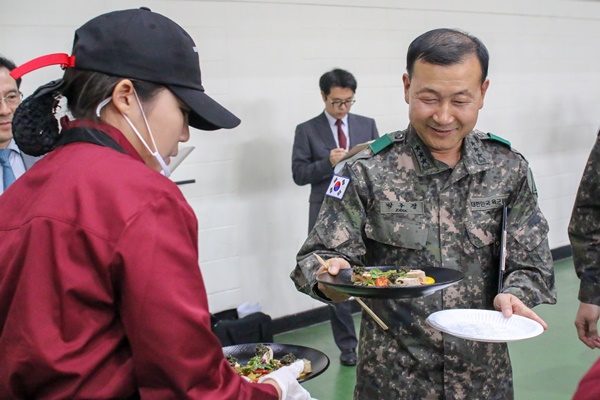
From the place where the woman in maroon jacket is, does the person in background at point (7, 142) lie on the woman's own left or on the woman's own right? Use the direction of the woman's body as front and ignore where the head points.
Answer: on the woman's own left

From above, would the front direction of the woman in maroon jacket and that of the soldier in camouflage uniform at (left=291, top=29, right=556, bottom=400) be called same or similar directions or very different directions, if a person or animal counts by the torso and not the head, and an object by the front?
very different directions

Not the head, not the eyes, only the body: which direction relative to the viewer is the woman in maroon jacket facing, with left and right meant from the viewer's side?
facing away from the viewer and to the right of the viewer

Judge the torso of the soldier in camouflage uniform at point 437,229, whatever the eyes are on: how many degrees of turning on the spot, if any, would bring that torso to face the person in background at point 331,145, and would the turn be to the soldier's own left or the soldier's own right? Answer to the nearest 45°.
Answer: approximately 180°

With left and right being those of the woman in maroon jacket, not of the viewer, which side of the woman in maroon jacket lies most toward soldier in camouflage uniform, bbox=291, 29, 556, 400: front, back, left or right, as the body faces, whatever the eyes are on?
front

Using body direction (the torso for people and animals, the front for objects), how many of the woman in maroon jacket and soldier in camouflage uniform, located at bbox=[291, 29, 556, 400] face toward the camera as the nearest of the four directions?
1

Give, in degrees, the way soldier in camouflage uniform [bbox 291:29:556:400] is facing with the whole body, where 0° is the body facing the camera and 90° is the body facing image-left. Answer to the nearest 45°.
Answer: approximately 0°

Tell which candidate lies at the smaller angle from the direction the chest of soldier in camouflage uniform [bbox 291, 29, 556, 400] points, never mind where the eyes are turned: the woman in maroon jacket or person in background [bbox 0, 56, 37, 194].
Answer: the woman in maroon jacket

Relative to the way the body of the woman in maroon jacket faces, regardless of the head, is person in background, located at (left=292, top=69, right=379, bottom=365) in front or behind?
in front

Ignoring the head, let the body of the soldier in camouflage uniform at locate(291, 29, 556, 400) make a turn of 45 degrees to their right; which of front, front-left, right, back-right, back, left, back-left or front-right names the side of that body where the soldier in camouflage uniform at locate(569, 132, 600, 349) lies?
back

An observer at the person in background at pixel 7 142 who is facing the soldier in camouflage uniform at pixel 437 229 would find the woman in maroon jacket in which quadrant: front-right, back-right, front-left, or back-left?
front-right

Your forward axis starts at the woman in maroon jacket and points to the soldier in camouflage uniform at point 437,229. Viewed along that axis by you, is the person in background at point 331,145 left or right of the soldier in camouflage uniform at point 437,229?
left

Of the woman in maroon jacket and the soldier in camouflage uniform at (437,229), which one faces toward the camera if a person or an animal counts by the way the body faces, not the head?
the soldier in camouflage uniform

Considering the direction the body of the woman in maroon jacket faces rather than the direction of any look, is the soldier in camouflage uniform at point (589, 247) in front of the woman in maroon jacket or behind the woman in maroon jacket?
in front
